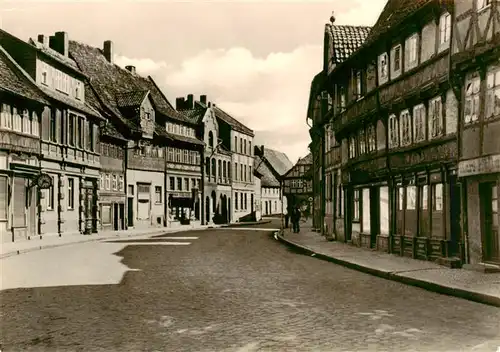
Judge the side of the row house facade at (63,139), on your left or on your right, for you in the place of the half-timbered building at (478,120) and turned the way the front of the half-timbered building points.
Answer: on your right

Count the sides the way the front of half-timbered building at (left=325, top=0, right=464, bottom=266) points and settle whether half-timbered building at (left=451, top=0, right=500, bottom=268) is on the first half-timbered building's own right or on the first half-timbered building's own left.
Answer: on the first half-timbered building's own left

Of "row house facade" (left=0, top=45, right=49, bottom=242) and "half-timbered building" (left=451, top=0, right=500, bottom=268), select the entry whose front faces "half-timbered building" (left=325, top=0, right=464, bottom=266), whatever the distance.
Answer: the row house facade

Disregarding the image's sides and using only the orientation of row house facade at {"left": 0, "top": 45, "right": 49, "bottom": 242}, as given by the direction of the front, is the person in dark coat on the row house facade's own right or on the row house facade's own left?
on the row house facade's own left

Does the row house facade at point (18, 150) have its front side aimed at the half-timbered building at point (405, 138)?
yes

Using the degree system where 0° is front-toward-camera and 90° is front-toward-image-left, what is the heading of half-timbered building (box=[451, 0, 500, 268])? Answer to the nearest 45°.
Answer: approximately 45°

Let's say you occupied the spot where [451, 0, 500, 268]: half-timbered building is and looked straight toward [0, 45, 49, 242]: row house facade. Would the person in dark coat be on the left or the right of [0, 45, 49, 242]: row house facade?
right

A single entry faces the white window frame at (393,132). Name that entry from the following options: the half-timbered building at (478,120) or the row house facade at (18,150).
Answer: the row house facade
